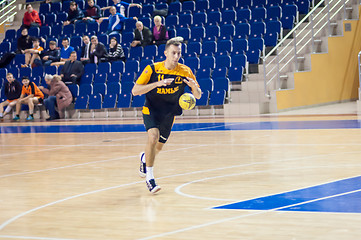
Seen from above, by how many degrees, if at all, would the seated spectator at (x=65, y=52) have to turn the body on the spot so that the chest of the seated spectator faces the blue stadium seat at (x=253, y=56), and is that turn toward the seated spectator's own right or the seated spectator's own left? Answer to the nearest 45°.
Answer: approximately 90° to the seated spectator's own left

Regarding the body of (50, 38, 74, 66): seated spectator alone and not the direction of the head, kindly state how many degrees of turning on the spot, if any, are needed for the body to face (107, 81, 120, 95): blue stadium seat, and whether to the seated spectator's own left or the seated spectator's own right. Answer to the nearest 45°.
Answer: approximately 90° to the seated spectator's own left

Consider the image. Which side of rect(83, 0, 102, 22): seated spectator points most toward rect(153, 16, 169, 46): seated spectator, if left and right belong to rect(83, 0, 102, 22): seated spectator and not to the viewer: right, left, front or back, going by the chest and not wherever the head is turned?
left

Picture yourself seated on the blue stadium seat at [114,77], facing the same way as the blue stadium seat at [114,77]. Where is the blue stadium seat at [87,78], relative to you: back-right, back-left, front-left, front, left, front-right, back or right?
back-right

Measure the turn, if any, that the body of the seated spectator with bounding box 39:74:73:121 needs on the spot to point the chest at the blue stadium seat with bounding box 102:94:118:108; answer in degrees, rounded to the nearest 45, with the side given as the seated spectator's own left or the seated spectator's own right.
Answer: approximately 135° to the seated spectator's own left

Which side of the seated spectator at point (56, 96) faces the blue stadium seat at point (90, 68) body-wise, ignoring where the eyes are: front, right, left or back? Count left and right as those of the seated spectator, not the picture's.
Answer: back

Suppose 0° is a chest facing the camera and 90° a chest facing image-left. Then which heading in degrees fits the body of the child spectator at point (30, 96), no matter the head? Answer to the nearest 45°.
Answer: approximately 45°

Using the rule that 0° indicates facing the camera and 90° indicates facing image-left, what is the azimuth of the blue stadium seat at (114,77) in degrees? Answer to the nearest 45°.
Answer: approximately 0°

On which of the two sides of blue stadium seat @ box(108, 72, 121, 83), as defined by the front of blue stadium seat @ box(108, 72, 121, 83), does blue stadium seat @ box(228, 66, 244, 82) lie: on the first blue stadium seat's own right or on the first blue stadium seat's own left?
on the first blue stadium seat's own left
